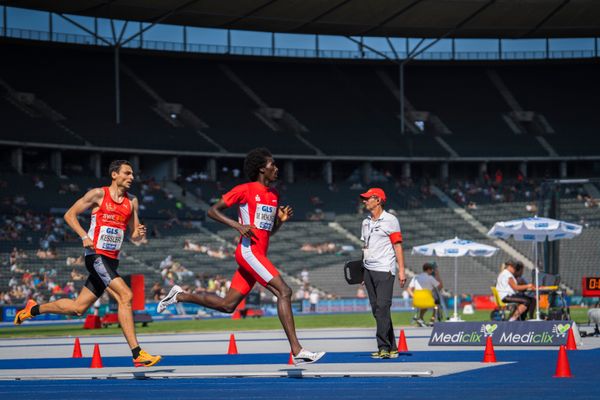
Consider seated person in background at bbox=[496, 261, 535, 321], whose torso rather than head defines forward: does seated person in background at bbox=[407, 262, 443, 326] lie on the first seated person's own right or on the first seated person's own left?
on the first seated person's own left

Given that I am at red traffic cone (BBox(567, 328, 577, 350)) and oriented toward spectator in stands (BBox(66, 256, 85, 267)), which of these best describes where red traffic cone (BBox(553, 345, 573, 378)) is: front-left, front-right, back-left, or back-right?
back-left

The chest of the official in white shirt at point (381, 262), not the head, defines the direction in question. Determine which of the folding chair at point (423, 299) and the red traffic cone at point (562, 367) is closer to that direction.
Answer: the red traffic cone

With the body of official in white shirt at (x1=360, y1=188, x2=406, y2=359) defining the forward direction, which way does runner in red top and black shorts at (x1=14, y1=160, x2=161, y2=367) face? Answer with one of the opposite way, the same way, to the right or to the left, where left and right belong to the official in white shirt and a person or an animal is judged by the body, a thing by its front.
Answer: to the left

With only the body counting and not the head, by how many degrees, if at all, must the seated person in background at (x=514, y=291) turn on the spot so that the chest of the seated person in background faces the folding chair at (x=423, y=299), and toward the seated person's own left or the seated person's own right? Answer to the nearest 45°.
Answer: approximately 135° to the seated person's own left

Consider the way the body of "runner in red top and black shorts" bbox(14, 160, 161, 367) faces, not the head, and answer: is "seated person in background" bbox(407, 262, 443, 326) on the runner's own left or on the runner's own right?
on the runner's own left

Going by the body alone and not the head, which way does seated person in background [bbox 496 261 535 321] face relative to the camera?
to the viewer's right

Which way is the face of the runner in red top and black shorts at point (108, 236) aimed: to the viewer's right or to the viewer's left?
to the viewer's right

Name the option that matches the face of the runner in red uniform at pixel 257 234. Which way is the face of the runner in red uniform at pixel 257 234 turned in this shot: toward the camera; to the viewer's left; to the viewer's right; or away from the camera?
to the viewer's right

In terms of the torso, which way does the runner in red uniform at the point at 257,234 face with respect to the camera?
to the viewer's right

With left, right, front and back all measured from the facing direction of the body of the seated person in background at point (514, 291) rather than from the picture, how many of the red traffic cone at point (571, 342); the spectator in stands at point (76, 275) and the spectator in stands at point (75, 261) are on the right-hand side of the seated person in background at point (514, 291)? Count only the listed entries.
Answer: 1

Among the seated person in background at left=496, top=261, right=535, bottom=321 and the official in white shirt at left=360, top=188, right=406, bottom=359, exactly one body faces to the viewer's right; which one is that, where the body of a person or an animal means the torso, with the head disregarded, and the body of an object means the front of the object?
the seated person in background
